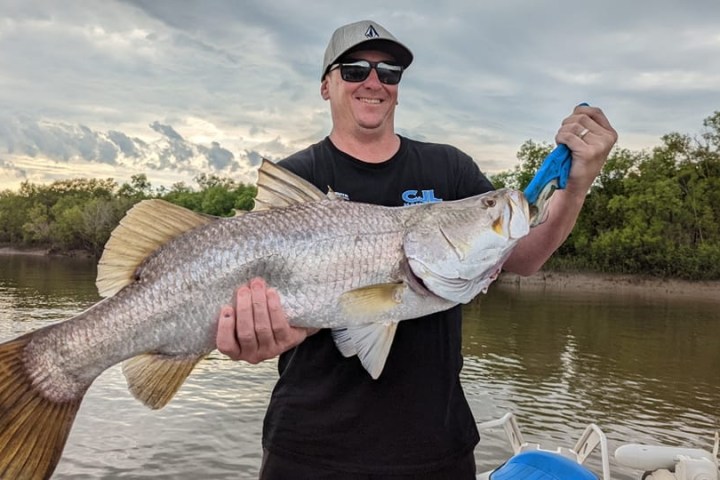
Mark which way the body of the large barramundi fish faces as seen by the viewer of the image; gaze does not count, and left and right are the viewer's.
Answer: facing to the right of the viewer

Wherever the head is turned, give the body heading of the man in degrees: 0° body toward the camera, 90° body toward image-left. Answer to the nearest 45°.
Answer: approximately 0°
